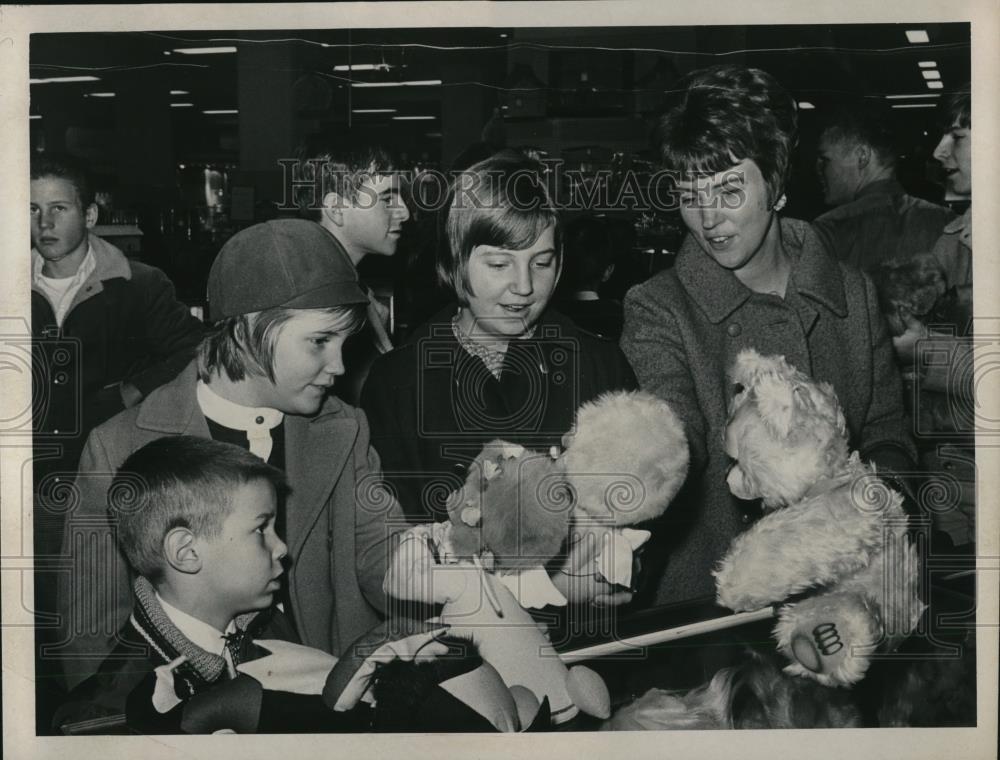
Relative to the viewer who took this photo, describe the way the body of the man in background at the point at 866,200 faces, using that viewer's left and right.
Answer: facing away from the viewer and to the left of the viewer

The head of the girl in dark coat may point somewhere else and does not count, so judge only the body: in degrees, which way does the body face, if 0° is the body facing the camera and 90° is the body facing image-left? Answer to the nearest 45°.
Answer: approximately 0°

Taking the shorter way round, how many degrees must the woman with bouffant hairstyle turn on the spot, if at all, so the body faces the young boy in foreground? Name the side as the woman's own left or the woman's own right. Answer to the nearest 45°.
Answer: approximately 45° to the woman's own right

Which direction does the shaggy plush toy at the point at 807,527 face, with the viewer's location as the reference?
facing to the left of the viewer

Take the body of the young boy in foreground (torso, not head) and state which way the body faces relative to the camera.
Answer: to the viewer's right

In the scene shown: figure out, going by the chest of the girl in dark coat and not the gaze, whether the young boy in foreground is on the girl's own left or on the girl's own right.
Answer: on the girl's own right
